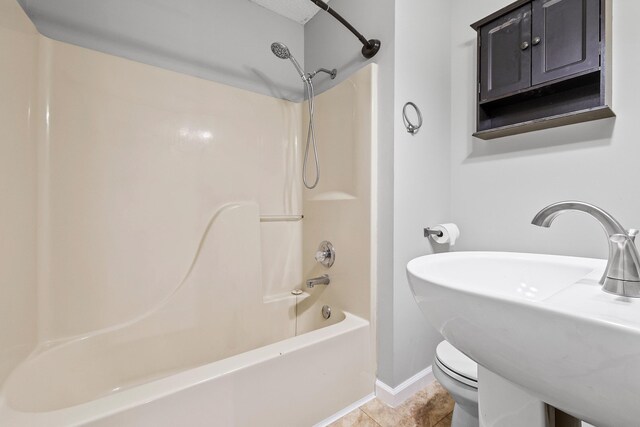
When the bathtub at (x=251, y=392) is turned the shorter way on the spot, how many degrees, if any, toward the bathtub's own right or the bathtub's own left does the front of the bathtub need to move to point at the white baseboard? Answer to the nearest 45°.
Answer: approximately 45° to the bathtub's own left

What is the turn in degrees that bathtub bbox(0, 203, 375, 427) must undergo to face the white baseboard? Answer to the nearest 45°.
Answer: approximately 45° to its left

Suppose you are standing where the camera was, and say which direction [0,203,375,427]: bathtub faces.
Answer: facing the viewer and to the right of the viewer

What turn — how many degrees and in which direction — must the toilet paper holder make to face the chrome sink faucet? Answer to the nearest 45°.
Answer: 0° — it already faces it

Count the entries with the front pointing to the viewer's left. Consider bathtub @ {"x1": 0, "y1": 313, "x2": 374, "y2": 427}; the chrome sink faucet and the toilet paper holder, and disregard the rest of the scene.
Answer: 1

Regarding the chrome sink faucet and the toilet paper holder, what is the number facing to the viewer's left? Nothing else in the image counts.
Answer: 1

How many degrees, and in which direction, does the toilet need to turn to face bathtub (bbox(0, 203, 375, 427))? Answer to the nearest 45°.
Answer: approximately 45° to its right

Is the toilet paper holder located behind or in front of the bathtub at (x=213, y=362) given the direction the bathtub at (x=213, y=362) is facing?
in front

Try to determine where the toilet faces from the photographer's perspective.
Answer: facing the viewer and to the left of the viewer

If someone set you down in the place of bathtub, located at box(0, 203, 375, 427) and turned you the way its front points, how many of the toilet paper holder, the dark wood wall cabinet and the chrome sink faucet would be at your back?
0

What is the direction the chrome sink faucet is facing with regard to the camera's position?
facing to the left of the viewer

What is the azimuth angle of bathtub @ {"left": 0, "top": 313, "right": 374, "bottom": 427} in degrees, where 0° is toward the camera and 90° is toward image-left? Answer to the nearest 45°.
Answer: approximately 315°

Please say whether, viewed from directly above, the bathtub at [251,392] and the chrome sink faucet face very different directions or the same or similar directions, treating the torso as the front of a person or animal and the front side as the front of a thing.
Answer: very different directions
